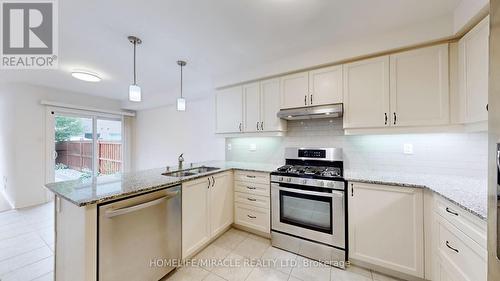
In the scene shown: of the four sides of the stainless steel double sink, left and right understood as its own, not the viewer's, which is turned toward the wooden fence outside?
back

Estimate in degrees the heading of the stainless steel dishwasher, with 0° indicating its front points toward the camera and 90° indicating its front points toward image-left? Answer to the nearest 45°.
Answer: approximately 315°

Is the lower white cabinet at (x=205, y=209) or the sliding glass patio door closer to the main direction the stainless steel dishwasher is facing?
the lower white cabinet

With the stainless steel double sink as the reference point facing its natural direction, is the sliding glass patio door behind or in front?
behind

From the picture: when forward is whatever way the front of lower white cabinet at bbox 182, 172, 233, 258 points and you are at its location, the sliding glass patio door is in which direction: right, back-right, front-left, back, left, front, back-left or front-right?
back

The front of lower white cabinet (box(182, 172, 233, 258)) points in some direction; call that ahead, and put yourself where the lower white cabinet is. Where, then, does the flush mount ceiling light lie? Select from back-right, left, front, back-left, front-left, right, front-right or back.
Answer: back

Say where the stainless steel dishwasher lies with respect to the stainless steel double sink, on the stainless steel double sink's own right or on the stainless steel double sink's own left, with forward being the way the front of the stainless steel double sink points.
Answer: on the stainless steel double sink's own right

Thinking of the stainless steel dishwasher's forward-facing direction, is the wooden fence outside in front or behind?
behind

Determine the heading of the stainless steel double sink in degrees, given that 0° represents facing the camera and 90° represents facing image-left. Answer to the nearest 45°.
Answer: approximately 315°

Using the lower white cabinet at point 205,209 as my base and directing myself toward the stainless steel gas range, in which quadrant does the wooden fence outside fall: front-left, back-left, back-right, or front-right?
back-left

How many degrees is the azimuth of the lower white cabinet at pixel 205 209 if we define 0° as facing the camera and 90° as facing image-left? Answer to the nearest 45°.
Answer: approximately 315°
